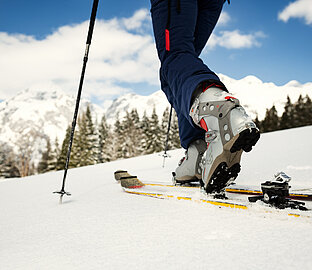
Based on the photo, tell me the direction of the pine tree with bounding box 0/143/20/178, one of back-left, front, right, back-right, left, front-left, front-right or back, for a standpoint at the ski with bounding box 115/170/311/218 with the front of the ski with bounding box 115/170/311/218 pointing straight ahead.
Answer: front-right

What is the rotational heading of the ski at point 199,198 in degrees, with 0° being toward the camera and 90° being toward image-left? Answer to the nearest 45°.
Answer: approximately 90°

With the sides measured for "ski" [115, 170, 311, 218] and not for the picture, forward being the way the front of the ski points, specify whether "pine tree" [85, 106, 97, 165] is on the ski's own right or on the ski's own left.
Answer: on the ski's own right

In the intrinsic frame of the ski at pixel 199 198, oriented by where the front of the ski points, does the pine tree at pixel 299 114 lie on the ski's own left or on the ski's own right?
on the ski's own right

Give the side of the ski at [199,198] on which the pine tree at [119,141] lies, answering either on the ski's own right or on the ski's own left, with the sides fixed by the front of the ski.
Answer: on the ski's own right

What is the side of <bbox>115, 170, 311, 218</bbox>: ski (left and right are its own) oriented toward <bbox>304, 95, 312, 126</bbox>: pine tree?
right

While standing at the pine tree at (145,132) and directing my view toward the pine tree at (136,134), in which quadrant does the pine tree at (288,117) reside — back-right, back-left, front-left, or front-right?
back-right

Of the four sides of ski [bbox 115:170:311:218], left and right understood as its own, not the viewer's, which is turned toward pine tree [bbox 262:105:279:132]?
right

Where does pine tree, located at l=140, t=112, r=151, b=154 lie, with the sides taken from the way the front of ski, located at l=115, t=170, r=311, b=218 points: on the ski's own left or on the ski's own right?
on the ski's own right
